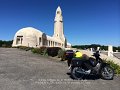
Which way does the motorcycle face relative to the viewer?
to the viewer's right
